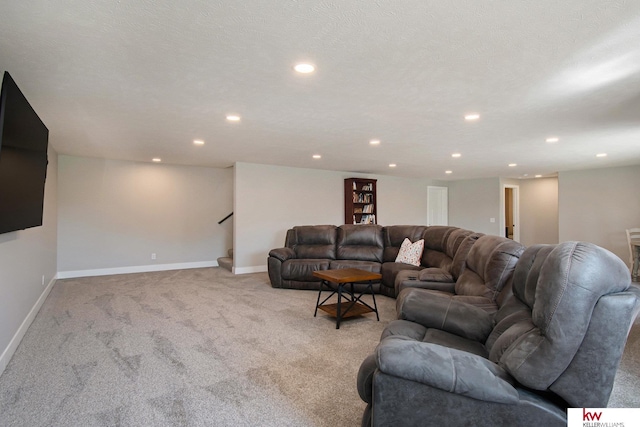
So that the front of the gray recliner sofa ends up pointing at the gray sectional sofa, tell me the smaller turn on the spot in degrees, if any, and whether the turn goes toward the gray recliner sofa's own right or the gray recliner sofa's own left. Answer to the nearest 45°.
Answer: approximately 45° to the gray recliner sofa's own right

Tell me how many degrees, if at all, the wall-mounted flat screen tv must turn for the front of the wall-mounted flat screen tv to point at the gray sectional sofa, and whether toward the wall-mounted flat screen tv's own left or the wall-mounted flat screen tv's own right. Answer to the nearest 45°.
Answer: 0° — it already faces it

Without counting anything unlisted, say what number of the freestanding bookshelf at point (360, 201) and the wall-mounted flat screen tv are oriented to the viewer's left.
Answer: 0

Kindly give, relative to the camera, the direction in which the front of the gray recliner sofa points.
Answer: facing to the left of the viewer

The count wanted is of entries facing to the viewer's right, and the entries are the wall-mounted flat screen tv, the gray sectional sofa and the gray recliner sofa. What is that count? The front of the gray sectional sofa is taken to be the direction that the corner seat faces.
1

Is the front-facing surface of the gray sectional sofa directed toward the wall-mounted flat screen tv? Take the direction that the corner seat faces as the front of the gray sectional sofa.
yes

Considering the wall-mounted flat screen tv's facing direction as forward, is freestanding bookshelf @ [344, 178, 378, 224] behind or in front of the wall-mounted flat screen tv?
in front

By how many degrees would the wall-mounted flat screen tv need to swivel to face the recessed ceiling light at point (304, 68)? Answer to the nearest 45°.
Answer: approximately 45° to its right

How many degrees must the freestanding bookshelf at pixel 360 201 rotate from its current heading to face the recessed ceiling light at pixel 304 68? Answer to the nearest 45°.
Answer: approximately 45° to its right

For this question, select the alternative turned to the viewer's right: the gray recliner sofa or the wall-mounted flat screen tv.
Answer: the wall-mounted flat screen tv

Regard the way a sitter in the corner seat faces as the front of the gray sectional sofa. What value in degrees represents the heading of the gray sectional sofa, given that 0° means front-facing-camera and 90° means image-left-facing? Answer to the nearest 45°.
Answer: approximately 45°

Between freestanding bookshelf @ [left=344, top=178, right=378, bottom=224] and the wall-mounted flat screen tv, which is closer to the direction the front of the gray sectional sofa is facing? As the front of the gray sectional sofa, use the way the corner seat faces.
the wall-mounted flat screen tv

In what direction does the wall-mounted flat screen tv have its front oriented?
to the viewer's right

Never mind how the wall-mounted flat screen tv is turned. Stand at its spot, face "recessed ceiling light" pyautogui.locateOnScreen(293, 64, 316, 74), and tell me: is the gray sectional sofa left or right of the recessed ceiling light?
left

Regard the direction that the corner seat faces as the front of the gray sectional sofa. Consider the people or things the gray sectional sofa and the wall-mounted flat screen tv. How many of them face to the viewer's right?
1
